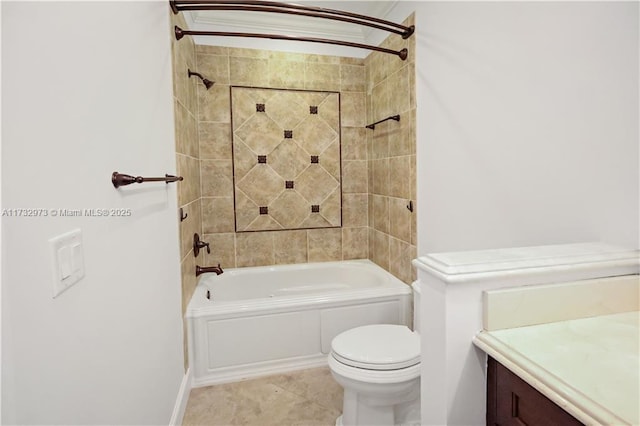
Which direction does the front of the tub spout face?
to the viewer's right

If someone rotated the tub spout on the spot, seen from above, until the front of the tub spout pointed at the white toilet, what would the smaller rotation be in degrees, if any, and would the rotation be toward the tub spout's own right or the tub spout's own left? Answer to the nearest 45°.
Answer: approximately 45° to the tub spout's own right

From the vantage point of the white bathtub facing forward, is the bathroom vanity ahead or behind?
ahead

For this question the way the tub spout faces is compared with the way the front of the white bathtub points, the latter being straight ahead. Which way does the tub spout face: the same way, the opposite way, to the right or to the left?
to the left

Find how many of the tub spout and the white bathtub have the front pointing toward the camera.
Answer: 1

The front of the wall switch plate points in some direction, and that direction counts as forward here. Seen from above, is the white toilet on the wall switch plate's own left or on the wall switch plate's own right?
on the wall switch plate's own left

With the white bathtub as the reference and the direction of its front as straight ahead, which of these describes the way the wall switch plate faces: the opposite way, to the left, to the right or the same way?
to the left

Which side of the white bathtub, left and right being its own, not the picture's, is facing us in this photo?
front

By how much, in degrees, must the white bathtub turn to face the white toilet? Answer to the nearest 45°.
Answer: approximately 45° to its left

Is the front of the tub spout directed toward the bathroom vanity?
no

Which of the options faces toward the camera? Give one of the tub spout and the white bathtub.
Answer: the white bathtub
